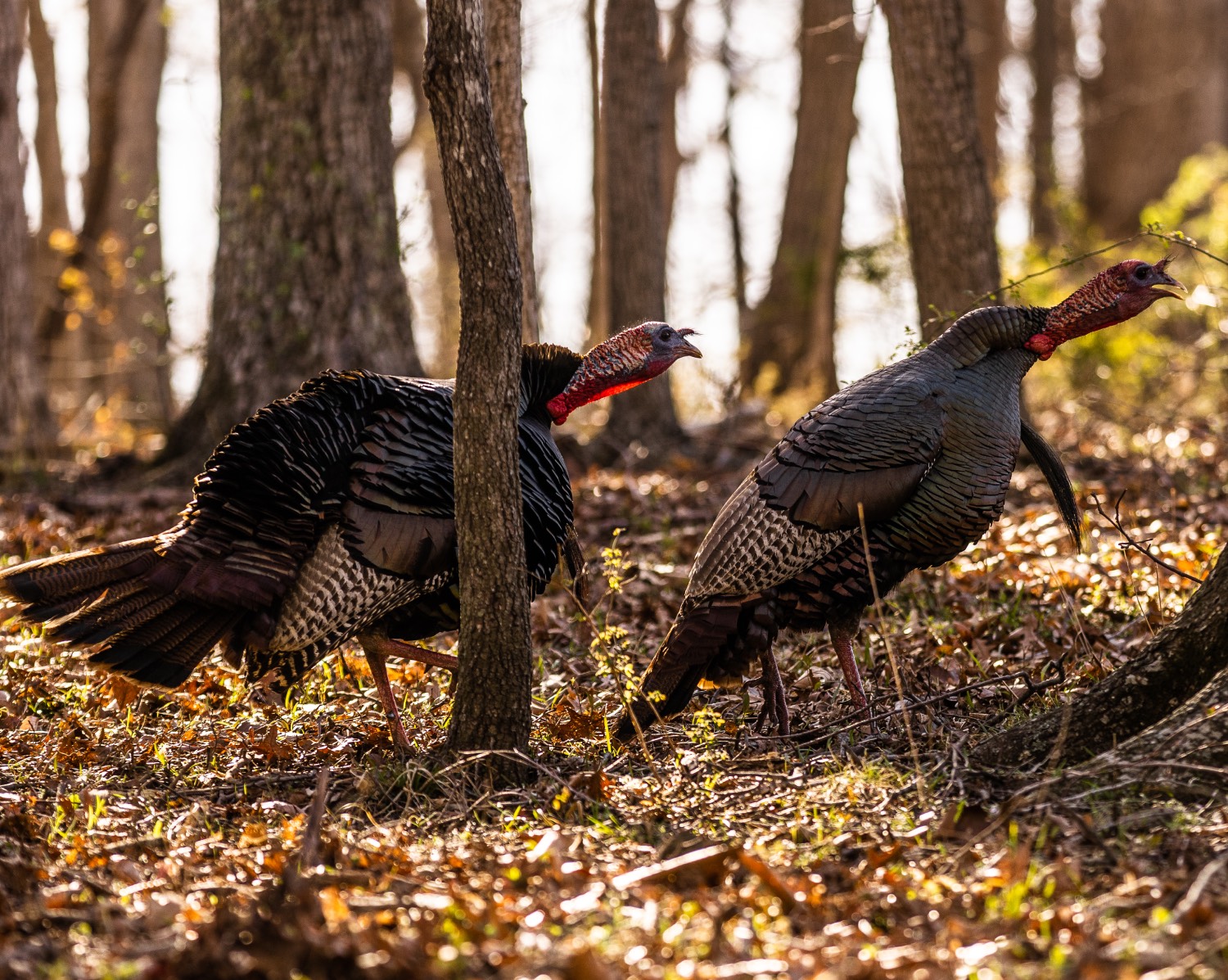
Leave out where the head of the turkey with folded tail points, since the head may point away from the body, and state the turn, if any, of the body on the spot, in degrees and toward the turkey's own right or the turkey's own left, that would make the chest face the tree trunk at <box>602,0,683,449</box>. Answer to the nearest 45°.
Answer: approximately 90° to the turkey's own left

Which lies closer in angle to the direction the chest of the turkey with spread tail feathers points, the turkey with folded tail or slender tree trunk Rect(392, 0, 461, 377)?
the turkey with folded tail

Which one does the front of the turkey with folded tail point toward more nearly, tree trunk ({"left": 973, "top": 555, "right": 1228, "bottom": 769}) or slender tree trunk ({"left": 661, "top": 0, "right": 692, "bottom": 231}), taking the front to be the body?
the tree trunk

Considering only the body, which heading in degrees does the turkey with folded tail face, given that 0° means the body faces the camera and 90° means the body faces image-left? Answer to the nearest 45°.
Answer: approximately 270°

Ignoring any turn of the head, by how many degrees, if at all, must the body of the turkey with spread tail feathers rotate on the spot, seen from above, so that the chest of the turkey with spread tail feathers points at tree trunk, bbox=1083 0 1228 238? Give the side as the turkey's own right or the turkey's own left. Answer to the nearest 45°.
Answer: approximately 45° to the turkey's own left

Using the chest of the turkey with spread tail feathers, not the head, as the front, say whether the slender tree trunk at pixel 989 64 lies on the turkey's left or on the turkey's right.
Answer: on the turkey's left

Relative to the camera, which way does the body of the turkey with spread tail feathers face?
to the viewer's right
